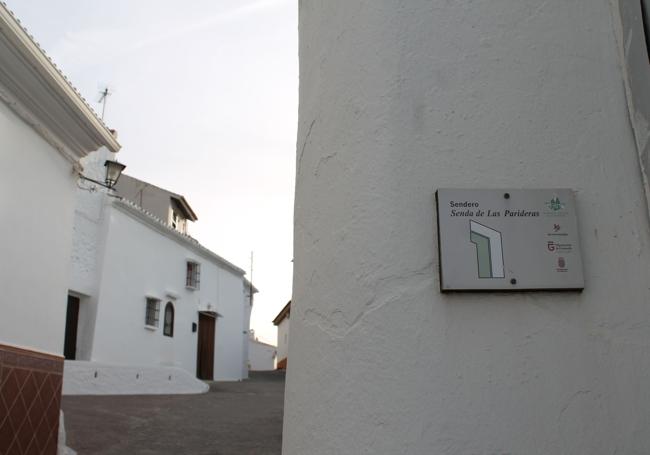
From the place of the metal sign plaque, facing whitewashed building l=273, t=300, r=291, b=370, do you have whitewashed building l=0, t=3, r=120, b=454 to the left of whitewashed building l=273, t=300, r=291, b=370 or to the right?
left

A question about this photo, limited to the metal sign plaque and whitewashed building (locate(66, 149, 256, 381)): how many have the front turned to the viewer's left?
0

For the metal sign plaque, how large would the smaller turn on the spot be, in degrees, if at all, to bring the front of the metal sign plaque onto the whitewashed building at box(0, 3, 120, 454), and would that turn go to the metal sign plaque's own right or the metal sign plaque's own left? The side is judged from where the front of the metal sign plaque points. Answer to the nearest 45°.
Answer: approximately 135° to the metal sign plaque's own right

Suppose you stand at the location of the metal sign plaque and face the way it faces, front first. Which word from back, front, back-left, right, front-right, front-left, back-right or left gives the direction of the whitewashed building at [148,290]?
back-right

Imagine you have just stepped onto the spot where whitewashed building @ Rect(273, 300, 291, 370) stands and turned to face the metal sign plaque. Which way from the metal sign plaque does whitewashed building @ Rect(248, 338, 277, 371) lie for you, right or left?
right

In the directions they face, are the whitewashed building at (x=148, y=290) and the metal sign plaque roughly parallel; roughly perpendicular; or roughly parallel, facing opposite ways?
roughly perpendicular

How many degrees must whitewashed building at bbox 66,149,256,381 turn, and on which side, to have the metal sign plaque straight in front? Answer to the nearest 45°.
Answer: approximately 45° to its right

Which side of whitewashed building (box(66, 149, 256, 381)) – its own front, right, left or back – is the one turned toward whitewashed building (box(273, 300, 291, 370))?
left

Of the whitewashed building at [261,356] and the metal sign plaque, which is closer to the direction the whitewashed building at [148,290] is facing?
the metal sign plaque

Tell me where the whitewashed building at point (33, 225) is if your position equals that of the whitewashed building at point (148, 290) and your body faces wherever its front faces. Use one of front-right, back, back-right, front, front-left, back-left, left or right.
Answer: front-right
